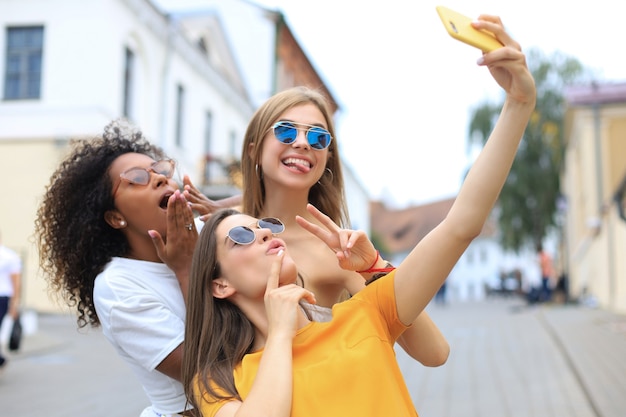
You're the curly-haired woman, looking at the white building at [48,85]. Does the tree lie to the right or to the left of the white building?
right

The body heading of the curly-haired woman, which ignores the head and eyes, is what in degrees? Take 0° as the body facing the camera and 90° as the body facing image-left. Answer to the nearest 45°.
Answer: approximately 270°

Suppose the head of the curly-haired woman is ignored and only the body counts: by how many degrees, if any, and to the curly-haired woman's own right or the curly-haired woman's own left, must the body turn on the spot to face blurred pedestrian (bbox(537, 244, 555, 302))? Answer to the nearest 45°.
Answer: approximately 45° to the curly-haired woman's own left

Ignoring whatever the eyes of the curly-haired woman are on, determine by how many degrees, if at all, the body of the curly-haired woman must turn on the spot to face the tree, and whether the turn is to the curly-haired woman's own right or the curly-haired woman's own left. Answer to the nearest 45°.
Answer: approximately 45° to the curly-haired woman's own left

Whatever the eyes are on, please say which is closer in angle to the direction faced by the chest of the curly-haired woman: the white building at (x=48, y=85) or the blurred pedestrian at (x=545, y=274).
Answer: the blurred pedestrian

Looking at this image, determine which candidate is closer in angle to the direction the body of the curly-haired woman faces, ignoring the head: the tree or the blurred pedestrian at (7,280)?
the tree
